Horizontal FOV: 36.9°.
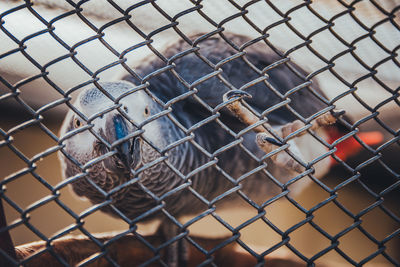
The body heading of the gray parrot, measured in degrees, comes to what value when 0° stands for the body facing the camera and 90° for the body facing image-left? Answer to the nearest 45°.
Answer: approximately 45°
